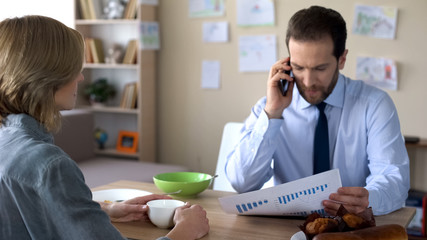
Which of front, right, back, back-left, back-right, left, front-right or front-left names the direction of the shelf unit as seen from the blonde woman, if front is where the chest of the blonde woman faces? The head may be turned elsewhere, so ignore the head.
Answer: front-left

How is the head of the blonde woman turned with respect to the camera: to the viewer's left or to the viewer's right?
to the viewer's right

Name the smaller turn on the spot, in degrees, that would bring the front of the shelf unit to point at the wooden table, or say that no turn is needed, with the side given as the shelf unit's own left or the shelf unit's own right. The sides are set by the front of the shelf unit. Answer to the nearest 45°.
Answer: approximately 45° to the shelf unit's own left

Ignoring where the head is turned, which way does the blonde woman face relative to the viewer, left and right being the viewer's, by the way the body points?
facing away from the viewer and to the right of the viewer

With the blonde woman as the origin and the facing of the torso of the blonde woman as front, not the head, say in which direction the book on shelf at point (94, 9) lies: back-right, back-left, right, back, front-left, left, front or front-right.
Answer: front-left

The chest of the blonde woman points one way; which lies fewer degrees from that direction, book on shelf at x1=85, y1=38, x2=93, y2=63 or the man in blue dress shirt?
the man in blue dress shirt

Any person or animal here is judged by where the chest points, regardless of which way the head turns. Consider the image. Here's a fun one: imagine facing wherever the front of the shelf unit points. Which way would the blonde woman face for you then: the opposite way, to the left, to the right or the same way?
the opposite way

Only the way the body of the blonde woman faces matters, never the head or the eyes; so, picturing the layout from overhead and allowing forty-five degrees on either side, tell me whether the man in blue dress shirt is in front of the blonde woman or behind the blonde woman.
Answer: in front

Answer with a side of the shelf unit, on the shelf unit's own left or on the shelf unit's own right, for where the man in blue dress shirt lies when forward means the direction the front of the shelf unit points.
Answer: on the shelf unit's own left

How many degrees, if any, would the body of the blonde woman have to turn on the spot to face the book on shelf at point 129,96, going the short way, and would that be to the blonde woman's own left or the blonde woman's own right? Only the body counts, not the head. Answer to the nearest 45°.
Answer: approximately 45° to the blonde woman's own left

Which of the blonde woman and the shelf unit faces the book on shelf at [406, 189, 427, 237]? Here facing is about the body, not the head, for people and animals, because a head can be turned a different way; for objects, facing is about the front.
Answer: the blonde woman

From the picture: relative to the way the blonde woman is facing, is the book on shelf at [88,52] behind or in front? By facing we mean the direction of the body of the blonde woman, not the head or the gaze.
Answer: in front
